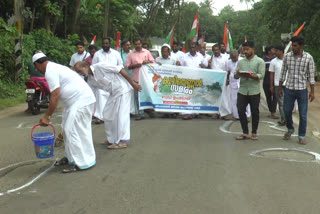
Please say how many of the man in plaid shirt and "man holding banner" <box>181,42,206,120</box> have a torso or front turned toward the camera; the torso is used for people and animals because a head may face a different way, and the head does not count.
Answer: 2

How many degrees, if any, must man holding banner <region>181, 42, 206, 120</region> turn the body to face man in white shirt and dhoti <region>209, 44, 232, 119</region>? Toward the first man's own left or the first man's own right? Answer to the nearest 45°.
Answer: approximately 90° to the first man's own left

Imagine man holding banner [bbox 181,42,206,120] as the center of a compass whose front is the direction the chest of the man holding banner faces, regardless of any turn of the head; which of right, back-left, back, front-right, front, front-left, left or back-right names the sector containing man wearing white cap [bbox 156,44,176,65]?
right

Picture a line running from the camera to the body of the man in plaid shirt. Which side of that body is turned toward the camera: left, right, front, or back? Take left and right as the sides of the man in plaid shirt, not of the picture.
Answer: front

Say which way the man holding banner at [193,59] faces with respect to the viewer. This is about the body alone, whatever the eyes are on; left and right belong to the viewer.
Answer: facing the viewer

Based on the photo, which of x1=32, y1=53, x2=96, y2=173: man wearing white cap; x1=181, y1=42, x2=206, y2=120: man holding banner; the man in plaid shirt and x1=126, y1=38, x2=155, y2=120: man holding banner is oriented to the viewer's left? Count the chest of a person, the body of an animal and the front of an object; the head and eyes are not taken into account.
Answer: the man wearing white cap

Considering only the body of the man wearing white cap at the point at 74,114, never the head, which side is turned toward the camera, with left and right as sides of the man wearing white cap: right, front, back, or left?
left

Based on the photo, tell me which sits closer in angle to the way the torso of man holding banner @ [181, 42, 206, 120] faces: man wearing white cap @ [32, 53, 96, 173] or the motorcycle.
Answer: the man wearing white cap

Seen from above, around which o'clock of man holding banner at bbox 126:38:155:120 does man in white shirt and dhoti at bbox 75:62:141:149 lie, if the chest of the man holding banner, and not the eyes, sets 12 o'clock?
The man in white shirt and dhoti is roughly at 12 o'clock from the man holding banner.

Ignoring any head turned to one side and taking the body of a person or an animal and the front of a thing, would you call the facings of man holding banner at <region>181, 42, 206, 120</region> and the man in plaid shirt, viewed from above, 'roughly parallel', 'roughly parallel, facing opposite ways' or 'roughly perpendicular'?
roughly parallel

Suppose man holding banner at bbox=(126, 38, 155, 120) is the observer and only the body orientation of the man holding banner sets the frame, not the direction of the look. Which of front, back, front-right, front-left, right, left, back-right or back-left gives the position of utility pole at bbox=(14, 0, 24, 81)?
back-right

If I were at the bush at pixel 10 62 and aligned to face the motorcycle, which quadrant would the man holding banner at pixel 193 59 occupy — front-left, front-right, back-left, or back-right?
front-left

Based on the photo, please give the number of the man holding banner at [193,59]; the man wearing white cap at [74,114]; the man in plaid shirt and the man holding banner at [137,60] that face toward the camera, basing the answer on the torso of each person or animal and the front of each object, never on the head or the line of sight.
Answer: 3

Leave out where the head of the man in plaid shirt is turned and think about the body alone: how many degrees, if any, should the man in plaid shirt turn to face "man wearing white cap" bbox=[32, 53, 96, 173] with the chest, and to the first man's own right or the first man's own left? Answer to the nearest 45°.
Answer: approximately 45° to the first man's own right

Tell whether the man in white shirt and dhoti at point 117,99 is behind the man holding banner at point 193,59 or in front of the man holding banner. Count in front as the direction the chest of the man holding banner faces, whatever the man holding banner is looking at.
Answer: in front

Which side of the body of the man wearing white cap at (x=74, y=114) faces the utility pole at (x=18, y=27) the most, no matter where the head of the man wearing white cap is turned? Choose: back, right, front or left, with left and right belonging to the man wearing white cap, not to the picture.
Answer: right

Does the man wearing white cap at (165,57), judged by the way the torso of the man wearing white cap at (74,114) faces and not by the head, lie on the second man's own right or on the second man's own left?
on the second man's own right
